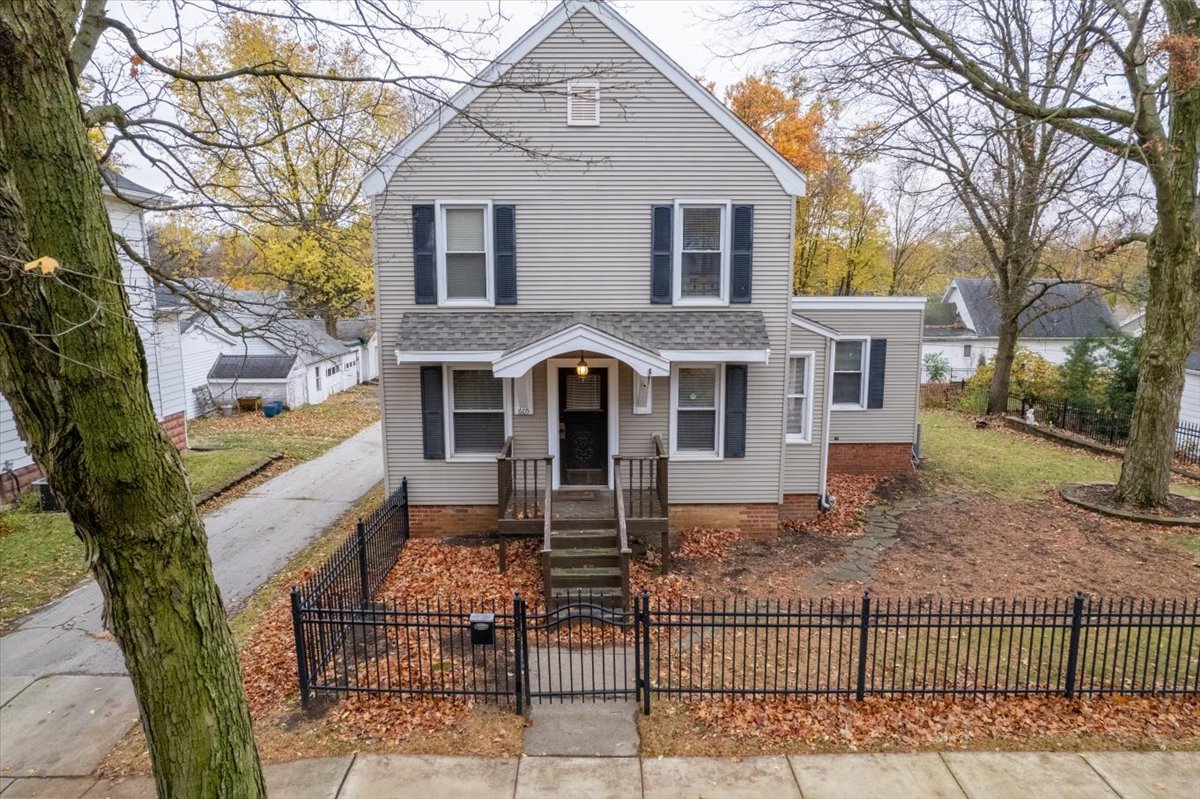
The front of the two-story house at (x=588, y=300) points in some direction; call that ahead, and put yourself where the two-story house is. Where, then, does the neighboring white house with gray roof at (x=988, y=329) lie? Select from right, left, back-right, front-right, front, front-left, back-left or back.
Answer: back-left

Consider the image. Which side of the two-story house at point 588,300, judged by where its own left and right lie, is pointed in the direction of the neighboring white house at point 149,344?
right

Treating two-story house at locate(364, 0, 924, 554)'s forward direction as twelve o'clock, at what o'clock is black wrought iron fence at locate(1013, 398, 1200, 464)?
The black wrought iron fence is roughly at 8 o'clock from the two-story house.

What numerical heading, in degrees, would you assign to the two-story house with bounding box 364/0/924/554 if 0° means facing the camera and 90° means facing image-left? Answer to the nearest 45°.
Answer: approximately 0°
